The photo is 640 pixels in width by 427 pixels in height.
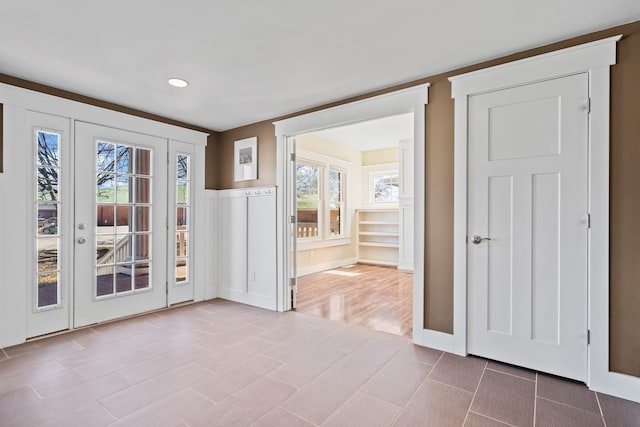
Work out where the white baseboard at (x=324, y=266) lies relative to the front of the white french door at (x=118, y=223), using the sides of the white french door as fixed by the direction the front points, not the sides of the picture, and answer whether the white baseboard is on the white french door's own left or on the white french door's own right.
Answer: on the white french door's own left

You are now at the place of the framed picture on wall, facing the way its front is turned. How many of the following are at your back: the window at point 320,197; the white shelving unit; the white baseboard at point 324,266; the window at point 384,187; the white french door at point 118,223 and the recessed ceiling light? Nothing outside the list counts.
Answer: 4

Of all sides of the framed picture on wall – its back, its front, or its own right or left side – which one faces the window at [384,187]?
back

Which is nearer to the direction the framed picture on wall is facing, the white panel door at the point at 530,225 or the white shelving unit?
the white panel door

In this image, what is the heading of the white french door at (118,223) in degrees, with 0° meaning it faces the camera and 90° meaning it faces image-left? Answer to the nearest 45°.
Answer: approximately 315°

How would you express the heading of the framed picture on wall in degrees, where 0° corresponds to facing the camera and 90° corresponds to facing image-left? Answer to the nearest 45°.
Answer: approximately 45°

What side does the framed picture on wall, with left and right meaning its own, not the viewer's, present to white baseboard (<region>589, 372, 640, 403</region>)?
left

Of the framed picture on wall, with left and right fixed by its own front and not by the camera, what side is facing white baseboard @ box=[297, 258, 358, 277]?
back
